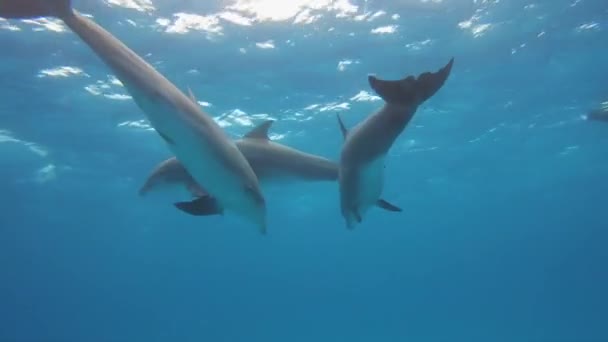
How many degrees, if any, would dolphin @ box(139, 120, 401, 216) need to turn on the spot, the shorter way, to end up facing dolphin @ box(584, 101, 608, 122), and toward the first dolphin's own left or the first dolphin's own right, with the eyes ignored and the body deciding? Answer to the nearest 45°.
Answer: approximately 135° to the first dolphin's own right

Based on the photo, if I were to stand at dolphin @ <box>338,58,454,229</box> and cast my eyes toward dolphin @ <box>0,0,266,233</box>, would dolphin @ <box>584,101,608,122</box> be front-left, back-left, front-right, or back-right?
back-right

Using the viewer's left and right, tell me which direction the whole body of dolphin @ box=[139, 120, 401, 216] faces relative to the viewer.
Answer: facing to the left of the viewer
